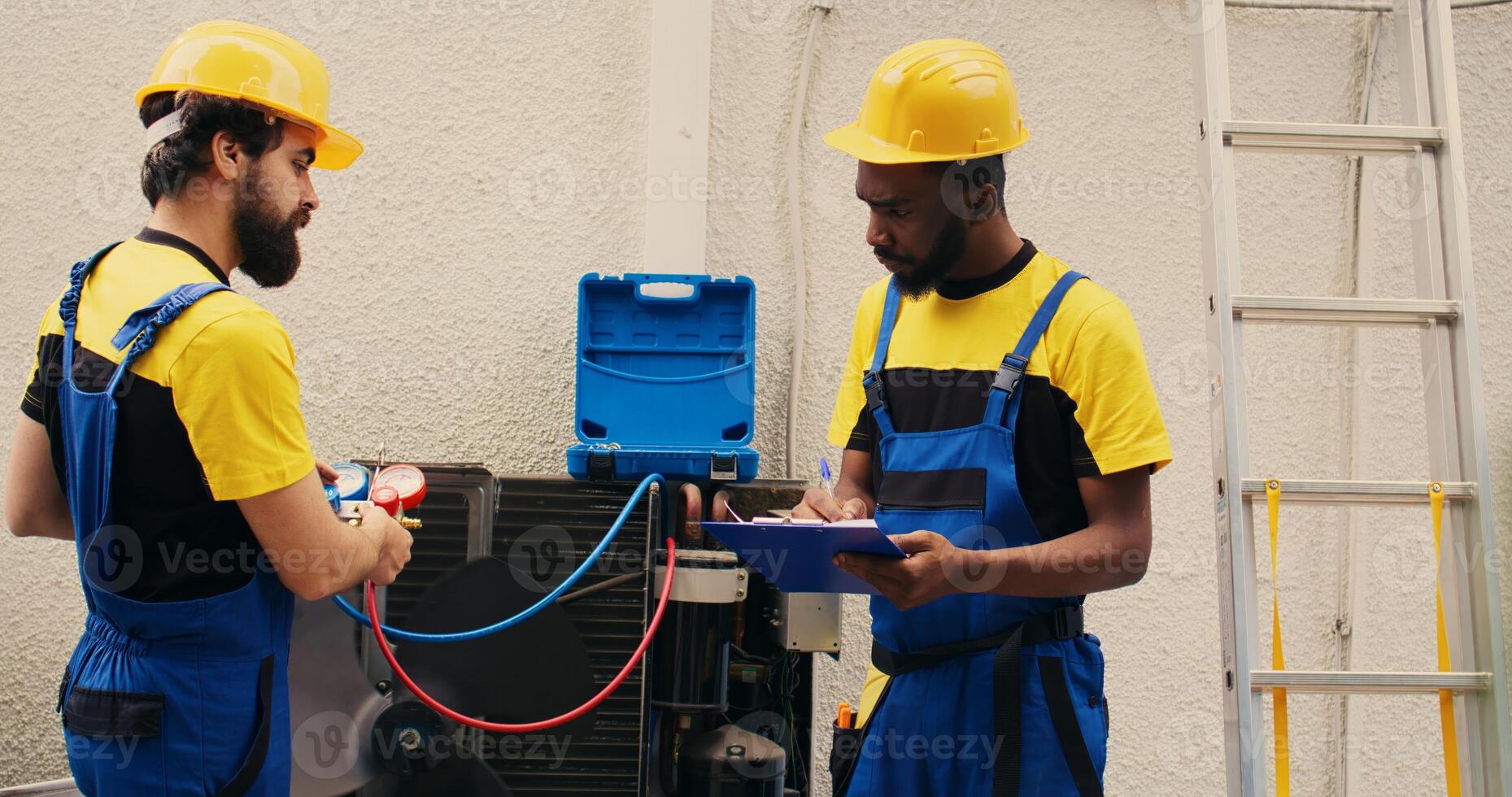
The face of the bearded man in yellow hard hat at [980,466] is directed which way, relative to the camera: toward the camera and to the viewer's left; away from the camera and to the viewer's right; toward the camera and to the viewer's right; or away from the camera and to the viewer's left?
toward the camera and to the viewer's left

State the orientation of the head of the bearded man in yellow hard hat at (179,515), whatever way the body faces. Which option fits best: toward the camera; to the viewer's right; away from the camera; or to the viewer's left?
to the viewer's right

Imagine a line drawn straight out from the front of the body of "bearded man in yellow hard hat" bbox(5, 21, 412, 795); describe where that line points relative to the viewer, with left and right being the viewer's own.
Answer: facing away from the viewer and to the right of the viewer

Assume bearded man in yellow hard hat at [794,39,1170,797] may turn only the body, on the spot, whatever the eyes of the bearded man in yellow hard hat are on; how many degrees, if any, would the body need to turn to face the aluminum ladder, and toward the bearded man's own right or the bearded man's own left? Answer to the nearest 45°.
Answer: approximately 180°

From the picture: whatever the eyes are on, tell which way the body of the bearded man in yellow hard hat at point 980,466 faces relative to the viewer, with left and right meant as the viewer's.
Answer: facing the viewer and to the left of the viewer
